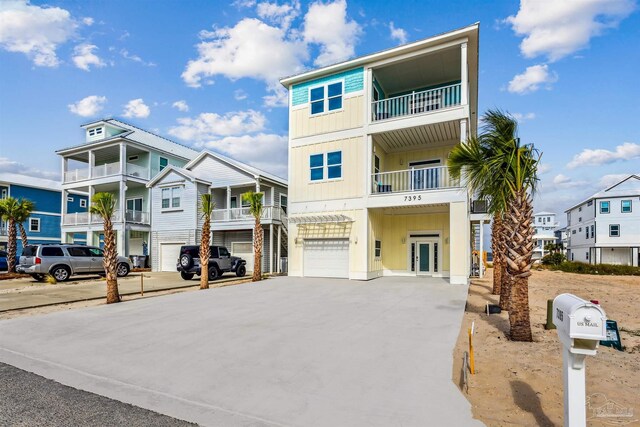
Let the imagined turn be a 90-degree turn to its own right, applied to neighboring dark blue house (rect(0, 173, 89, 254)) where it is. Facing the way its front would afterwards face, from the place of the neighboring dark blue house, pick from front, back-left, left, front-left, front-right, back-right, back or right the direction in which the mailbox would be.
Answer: back-left

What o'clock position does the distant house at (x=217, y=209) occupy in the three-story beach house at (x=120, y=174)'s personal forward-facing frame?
The distant house is roughly at 9 o'clock from the three-story beach house.

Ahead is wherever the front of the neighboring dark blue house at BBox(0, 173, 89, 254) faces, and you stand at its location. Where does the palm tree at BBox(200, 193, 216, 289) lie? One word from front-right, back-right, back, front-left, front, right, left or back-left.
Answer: front-left

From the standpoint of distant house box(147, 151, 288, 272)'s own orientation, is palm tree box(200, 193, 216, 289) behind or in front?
in front

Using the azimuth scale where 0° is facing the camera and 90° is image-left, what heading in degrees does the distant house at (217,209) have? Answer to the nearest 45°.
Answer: approximately 45°

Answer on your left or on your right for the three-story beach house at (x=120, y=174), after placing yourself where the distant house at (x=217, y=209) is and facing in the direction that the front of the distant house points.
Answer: on your right

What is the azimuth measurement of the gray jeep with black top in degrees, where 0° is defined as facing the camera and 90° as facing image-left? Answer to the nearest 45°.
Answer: approximately 225°

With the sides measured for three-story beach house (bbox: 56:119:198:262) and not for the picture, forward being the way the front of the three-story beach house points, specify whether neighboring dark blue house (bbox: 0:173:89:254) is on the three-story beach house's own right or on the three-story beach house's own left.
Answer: on the three-story beach house's own right

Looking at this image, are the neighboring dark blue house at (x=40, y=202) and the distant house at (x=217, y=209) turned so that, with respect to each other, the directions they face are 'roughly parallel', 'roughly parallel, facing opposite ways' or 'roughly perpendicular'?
roughly parallel

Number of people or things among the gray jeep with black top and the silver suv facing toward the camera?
0

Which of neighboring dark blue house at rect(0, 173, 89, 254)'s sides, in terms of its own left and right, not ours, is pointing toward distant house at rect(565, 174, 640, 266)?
left

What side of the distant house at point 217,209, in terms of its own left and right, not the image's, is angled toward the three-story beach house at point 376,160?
left

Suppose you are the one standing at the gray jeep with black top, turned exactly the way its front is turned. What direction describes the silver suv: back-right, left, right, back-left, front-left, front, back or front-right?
back-left

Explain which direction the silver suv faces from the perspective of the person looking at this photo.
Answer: facing away from the viewer and to the right of the viewer

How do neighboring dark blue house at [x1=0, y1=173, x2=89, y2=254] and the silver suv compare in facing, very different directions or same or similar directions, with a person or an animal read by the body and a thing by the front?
very different directions

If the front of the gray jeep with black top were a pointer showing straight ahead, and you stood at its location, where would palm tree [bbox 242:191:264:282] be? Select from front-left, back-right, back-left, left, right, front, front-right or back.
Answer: right

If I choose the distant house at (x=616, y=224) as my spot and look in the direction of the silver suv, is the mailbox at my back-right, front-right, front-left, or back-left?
front-left
